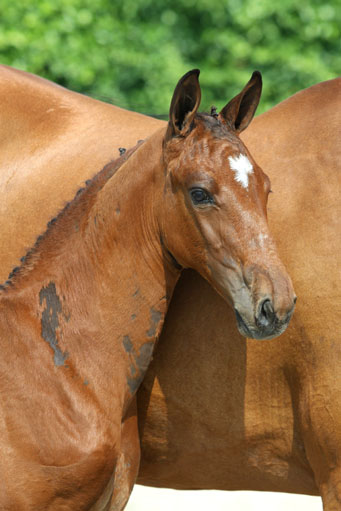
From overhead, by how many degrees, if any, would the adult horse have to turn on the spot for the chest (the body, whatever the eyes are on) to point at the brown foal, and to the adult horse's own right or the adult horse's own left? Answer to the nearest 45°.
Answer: approximately 90° to the adult horse's own right

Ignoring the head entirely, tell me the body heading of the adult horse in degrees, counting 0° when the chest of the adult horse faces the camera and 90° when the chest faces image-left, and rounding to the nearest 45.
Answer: approximately 270°
